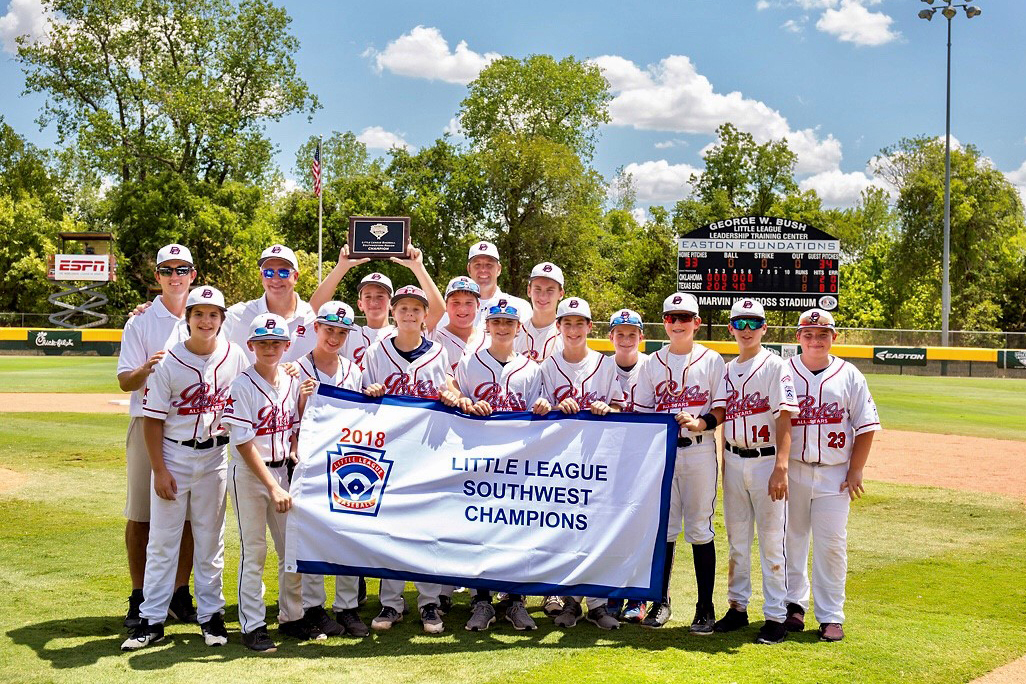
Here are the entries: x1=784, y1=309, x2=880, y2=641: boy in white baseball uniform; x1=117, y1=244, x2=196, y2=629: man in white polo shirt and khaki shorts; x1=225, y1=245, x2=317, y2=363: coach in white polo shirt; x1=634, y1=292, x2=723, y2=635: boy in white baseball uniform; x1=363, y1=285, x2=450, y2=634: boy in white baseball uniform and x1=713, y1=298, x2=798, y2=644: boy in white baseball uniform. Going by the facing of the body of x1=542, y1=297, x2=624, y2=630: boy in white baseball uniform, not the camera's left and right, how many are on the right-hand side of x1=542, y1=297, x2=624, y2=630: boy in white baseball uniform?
3

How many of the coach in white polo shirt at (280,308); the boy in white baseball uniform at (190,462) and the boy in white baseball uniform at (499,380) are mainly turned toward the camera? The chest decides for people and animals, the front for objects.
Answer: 3

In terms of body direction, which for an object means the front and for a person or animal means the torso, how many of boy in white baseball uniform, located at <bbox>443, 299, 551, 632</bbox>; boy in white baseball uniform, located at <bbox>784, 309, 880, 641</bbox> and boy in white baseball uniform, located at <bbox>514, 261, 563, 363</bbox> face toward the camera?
3

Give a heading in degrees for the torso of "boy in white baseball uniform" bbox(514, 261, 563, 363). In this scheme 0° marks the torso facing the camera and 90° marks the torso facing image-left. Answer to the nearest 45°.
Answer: approximately 0°

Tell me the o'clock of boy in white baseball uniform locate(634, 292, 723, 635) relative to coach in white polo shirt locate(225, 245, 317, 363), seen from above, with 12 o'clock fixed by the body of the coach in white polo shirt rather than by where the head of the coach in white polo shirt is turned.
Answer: The boy in white baseball uniform is roughly at 10 o'clock from the coach in white polo shirt.

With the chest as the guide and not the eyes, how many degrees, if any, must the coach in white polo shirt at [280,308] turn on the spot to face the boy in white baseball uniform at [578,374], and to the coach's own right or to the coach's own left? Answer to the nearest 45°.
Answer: approximately 45° to the coach's own left

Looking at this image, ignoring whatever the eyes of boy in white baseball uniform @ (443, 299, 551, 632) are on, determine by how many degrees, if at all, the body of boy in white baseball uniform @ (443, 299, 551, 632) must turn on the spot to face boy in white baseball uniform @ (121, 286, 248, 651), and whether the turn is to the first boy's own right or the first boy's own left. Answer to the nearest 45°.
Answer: approximately 90° to the first boy's own right
